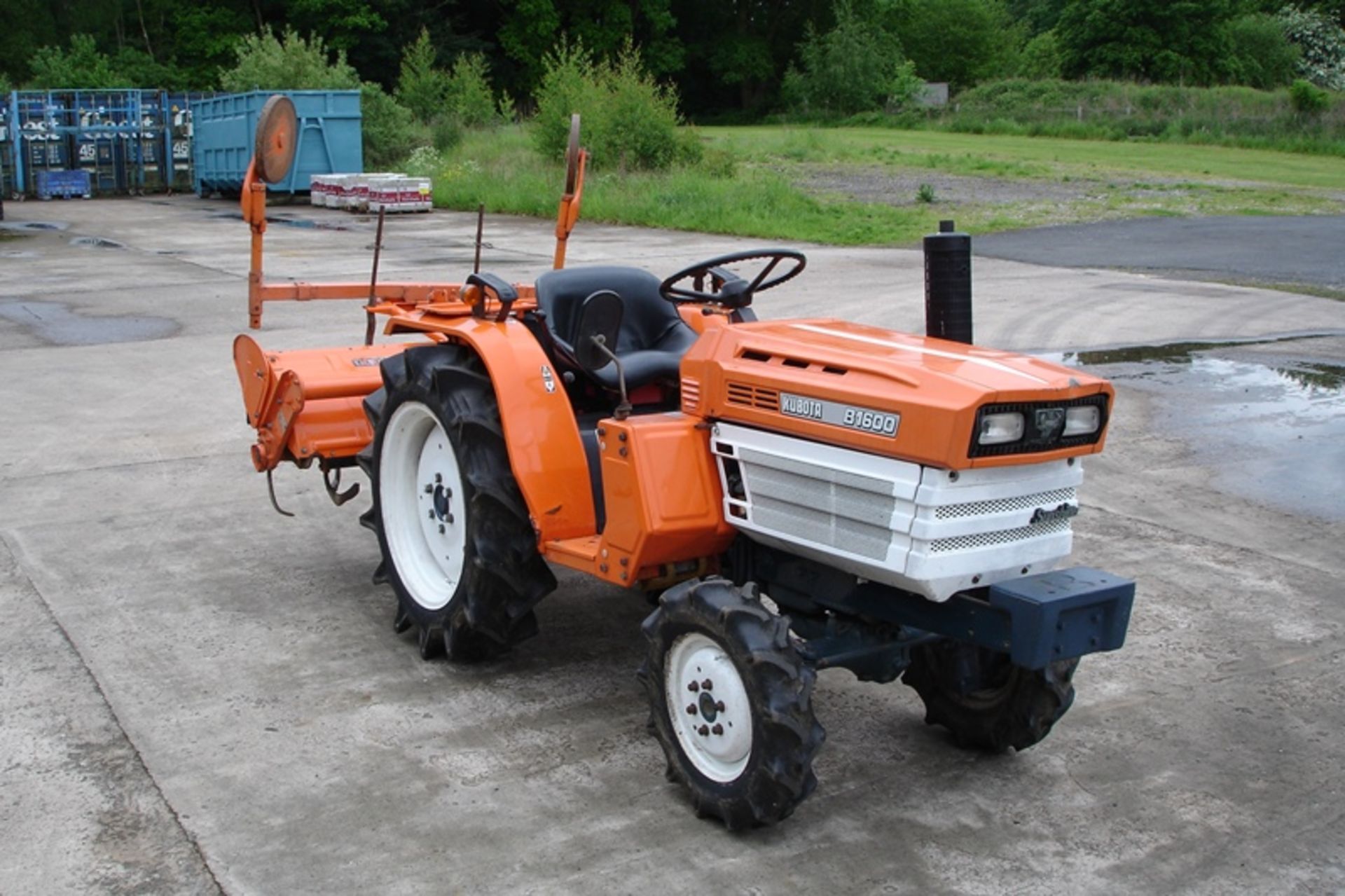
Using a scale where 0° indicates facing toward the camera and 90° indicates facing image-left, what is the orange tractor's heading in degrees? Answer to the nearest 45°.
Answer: approximately 315°

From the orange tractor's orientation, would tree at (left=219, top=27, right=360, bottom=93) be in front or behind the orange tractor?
behind

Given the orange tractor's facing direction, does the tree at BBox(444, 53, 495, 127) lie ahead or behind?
behind

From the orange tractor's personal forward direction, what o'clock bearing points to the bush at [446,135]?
The bush is roughly at 7 o'clock from the orange tractor.

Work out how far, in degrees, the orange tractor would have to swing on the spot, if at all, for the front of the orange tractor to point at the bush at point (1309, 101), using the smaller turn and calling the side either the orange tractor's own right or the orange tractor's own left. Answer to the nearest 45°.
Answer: approximately 90° to the orange tractor's own left

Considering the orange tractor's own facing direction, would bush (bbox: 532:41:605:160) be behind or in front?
behind

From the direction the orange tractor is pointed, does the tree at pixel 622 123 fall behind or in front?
behind

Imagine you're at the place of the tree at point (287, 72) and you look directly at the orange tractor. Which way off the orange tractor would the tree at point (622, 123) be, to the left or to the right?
left

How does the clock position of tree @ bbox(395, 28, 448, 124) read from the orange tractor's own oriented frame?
The tree is roughly at 7 o'clock from the orange tractor.

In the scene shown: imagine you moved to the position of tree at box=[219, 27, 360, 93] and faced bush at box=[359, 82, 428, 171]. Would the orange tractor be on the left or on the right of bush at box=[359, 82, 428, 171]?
right

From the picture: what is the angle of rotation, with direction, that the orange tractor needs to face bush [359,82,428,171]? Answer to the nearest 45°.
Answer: approximately 135° to its left
